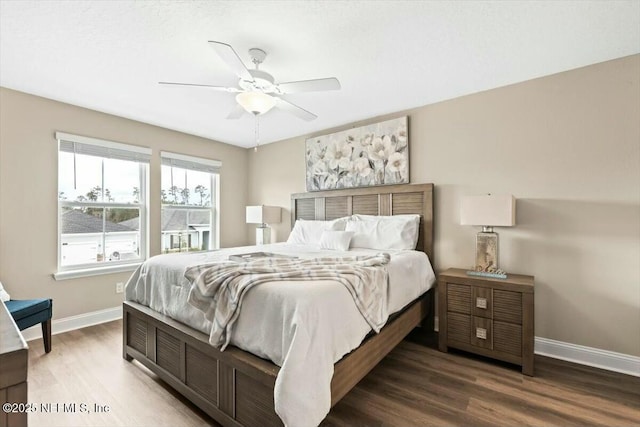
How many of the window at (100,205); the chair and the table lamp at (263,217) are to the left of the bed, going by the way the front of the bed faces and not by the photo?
0

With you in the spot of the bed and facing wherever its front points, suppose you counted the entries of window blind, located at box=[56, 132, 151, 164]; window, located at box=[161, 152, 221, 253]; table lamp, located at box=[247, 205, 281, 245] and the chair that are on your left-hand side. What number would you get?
0

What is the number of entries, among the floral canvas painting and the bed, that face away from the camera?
0

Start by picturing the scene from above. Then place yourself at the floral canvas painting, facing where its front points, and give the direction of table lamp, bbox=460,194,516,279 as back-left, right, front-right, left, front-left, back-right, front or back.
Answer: left

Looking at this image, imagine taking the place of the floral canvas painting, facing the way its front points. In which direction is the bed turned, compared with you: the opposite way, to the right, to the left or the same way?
the same way

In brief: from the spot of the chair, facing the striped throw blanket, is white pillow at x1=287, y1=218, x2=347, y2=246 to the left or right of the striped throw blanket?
left

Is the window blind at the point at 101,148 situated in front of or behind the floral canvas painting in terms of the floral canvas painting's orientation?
in front

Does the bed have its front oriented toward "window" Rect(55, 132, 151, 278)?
no

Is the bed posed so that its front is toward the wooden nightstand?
no

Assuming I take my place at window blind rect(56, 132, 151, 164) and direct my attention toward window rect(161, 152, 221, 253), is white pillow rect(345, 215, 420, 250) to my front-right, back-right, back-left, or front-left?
front-right

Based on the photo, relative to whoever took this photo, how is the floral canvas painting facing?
facing the viewer and to the left of the viewer

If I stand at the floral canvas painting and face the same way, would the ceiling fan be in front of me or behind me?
in front
